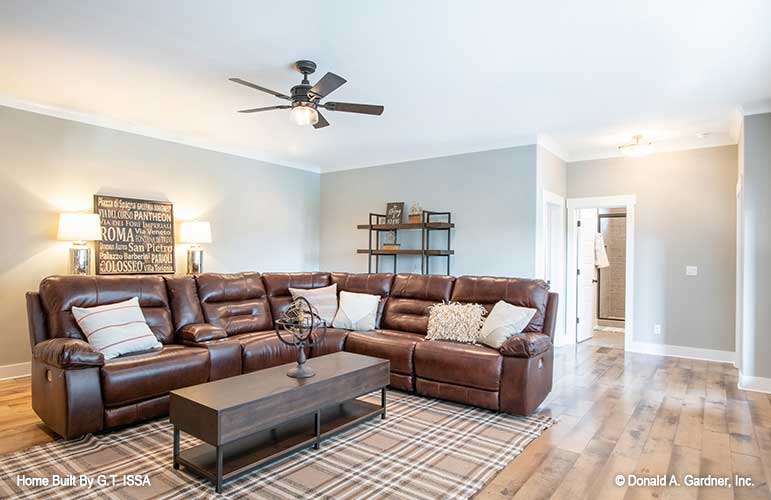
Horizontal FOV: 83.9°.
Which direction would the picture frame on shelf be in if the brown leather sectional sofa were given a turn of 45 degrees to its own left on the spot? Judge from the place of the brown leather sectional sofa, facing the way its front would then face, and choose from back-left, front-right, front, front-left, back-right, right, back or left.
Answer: left

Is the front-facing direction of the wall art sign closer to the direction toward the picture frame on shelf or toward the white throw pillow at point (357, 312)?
the white throw pillow

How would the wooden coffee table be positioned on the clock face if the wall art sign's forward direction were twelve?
The wooden coffee table is roughly at 1 o'clock from the wall art sign.

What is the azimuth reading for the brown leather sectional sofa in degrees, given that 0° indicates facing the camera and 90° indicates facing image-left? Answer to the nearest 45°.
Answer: approximately 0°

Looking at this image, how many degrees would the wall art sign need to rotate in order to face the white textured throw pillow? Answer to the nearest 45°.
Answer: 0° — it already faces it

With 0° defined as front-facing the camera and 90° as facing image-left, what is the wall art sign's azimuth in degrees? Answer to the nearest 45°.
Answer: approximately 315°
